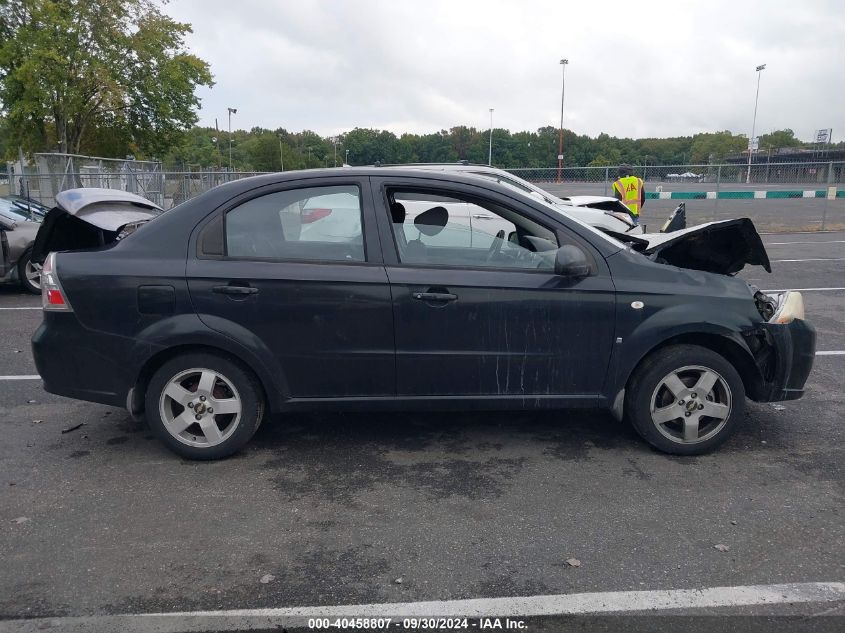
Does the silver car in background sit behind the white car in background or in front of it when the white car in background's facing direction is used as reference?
behind

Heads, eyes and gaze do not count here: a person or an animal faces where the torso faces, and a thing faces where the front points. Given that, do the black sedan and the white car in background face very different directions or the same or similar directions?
same or similar directions

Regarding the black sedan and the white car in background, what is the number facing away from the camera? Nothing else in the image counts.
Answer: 0

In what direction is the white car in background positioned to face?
to the viewer's right

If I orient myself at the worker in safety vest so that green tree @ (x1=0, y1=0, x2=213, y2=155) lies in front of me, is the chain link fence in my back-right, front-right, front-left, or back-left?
front-right

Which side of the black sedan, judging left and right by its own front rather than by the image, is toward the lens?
right

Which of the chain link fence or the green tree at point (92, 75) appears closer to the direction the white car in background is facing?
the chain link fence
